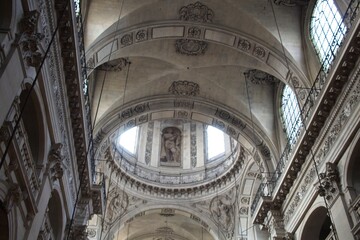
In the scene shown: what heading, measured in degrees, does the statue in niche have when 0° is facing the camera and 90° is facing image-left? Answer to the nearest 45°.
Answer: approximately 0°
